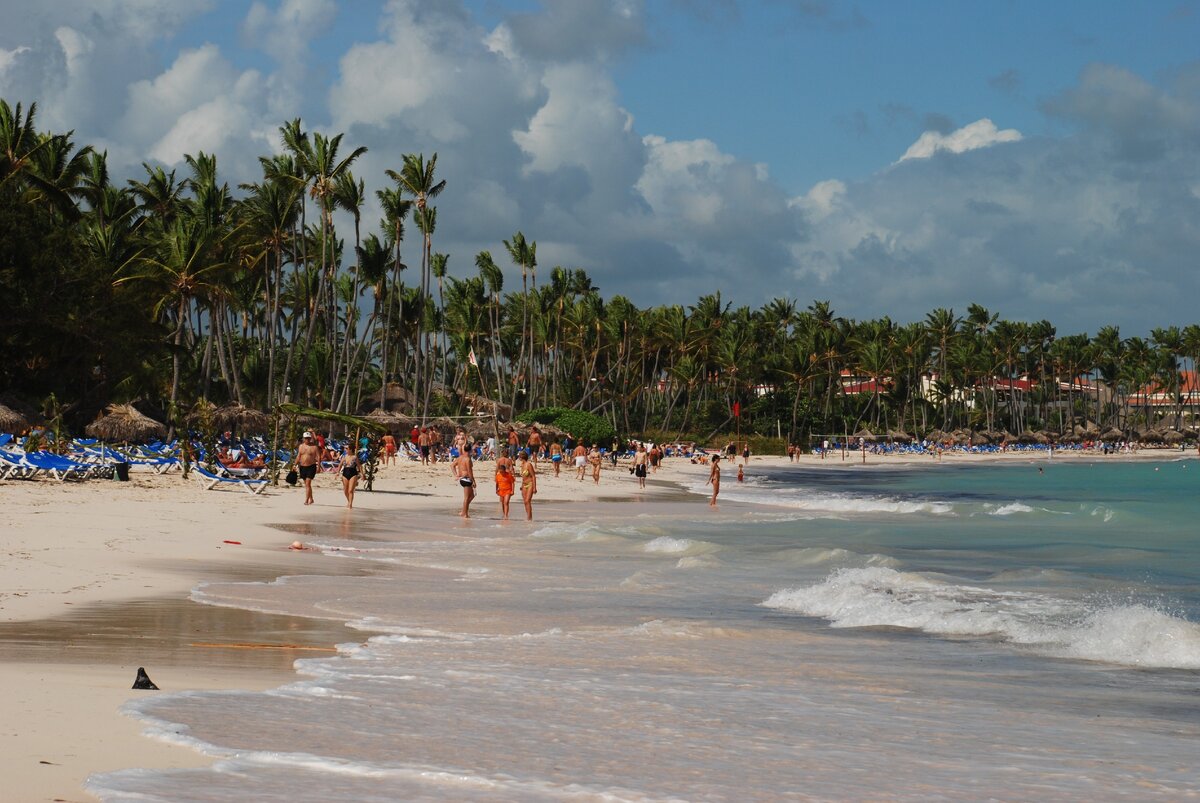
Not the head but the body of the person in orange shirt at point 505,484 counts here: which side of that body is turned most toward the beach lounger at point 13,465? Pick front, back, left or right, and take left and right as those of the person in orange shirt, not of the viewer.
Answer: right

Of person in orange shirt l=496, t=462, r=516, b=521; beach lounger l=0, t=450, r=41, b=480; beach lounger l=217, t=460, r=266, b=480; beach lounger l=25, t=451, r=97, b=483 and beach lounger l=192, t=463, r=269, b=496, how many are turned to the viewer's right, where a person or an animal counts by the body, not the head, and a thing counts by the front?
4

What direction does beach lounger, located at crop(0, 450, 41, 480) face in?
to the viewer's right

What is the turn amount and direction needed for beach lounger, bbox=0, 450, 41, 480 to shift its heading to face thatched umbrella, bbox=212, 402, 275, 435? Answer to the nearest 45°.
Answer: approximately 90° to its left

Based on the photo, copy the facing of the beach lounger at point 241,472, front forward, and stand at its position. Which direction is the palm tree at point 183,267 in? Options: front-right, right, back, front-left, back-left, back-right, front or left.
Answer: left

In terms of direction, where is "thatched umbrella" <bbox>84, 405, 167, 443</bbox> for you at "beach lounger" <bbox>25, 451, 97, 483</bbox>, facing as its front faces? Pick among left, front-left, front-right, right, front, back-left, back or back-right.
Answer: left

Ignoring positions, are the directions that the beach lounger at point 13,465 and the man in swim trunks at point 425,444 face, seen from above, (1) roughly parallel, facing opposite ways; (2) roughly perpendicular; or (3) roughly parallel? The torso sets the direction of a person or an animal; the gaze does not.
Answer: roughly perpendicular

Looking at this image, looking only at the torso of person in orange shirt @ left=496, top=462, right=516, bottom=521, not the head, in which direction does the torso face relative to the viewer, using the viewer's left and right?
facing the viewer

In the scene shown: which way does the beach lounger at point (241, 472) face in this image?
to the viewer's right

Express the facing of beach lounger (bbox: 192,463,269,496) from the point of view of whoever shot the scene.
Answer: facing to the right of the viewer

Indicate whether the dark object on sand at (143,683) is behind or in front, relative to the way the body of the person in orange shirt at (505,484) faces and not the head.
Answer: in front

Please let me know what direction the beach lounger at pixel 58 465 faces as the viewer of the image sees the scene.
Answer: facing to the right of the viewer
